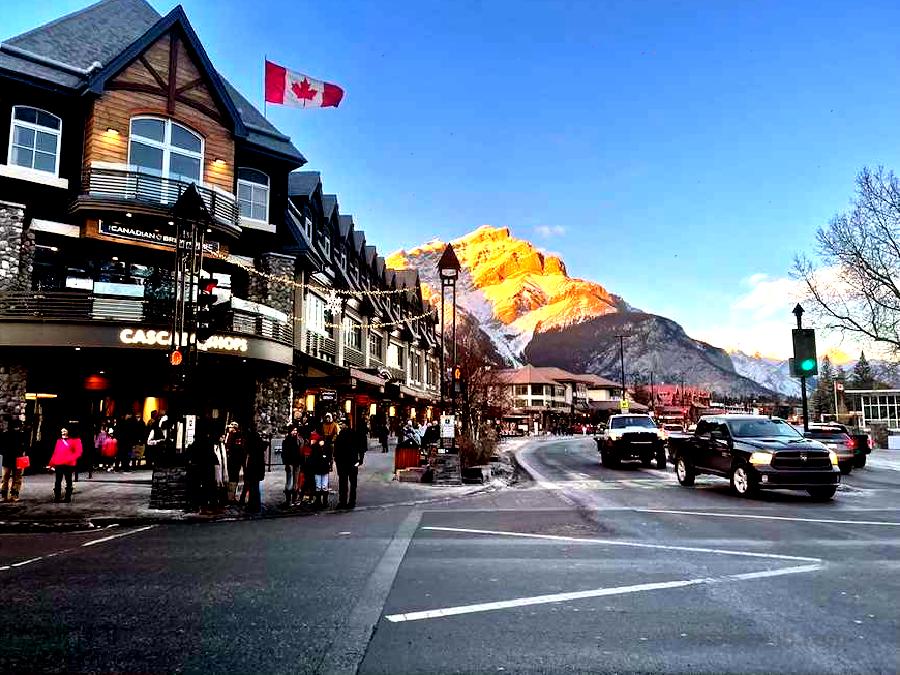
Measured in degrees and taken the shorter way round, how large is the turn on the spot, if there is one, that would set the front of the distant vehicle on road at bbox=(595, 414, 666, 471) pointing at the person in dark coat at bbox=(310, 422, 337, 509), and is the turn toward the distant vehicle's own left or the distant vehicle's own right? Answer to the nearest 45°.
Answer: approximately 45° to the distant vehicle's own right

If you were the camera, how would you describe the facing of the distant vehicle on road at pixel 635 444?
facing the viewer

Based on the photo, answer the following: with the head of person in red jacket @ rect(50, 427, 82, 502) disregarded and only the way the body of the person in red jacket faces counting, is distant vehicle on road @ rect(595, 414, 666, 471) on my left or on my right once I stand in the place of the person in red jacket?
on my left

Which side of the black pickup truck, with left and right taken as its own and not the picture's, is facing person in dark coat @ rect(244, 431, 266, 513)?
right

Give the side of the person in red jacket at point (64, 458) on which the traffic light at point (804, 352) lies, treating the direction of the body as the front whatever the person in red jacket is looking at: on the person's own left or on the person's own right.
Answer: on the person's own left

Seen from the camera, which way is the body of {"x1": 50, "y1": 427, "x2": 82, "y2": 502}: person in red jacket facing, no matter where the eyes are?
toward the camera
